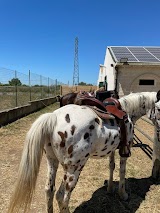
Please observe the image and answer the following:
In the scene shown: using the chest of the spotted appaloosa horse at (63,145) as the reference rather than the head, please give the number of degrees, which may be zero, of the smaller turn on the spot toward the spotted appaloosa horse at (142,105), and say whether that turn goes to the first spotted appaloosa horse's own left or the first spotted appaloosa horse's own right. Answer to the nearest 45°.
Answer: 0° — it already faces it

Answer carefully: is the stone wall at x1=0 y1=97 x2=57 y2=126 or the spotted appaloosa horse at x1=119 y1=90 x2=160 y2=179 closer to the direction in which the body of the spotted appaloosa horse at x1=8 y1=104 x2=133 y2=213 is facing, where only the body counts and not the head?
the spotted appaloosa horse

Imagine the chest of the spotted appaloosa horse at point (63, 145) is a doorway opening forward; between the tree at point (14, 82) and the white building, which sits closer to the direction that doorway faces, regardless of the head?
the white building

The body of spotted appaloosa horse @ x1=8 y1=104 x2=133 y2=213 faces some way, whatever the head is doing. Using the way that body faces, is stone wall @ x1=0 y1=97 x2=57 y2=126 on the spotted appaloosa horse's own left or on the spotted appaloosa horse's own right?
on the spotted appaloosa horse's own left

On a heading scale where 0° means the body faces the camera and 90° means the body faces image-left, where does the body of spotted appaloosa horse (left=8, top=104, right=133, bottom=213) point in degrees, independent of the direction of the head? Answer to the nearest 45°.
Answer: approximately 225°

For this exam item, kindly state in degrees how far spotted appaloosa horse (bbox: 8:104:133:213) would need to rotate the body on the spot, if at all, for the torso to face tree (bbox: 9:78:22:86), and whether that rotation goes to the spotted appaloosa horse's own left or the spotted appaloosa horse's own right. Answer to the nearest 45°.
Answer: approximately 45° to the spotted appaloosa horse's own left

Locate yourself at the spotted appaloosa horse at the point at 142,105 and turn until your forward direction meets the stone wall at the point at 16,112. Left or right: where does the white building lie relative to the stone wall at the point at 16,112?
right

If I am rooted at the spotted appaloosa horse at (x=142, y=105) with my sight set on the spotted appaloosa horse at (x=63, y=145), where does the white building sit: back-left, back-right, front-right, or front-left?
back-right

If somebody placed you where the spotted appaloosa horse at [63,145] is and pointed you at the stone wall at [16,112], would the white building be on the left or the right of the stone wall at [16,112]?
right
